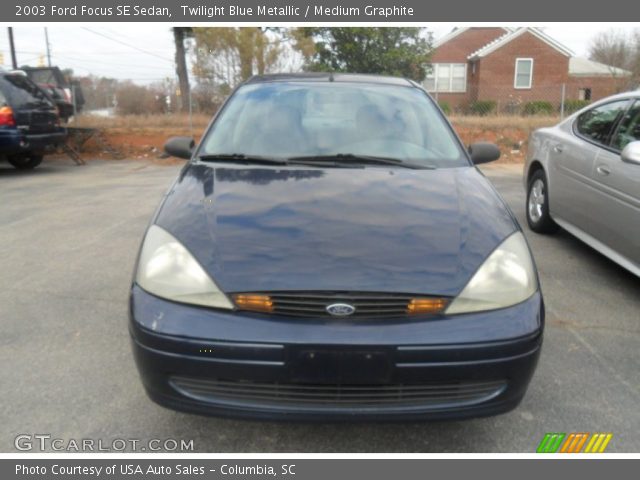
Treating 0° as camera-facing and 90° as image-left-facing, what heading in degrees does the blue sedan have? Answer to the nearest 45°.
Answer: approximately 0°

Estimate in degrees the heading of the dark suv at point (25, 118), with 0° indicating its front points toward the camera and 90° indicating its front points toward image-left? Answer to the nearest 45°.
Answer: approximately 135°

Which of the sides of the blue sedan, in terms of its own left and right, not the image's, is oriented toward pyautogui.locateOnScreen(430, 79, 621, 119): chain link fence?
back

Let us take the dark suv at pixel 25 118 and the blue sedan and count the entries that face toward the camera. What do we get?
1

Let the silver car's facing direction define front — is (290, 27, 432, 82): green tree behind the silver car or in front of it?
behind

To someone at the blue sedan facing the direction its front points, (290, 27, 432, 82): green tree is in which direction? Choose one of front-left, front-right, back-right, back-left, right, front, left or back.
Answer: back

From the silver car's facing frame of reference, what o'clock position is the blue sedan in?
The blue sedan is roughly at 2 o'clock from the silver car.

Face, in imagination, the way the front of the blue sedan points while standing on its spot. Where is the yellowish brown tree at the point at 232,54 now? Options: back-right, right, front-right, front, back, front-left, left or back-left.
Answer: back

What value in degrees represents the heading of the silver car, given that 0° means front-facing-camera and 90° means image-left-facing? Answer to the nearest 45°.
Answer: approximately 315°
